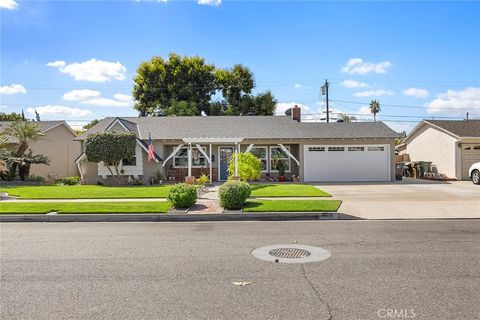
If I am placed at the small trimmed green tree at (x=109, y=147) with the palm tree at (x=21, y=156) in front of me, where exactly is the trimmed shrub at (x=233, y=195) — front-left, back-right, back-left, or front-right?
back-left

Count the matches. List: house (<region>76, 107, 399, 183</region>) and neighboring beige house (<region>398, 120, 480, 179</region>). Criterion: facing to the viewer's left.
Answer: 0

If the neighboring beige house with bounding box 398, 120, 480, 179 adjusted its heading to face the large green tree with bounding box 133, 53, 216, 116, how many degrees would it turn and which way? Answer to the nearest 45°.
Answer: approximately 135° to its right

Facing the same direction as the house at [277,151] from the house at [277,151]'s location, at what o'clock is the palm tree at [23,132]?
The palm tree is roughly at 3 o'clock from the house.

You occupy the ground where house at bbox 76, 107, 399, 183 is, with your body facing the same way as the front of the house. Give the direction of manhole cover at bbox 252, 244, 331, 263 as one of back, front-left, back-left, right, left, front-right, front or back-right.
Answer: front

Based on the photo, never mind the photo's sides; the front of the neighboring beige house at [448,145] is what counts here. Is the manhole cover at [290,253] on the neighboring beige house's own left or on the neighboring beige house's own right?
on the neighboring beige house's own right

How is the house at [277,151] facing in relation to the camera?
toward the camera

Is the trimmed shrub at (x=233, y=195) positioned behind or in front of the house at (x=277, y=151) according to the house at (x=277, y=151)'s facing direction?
in front

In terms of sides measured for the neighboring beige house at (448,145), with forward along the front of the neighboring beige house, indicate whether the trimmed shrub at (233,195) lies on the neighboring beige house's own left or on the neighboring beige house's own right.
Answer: on the neighboring beige house's own right

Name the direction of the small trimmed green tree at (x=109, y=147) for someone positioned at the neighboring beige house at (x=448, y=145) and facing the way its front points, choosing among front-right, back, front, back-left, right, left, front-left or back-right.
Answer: right

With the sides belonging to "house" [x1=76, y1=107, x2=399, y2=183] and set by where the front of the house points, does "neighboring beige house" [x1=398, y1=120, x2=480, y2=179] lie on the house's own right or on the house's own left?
on the house's own left

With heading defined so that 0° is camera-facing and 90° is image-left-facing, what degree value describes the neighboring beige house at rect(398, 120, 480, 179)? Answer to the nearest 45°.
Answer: approximately 315°

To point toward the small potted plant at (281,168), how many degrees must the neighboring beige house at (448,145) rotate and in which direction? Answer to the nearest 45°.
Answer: approximately 90° to its right

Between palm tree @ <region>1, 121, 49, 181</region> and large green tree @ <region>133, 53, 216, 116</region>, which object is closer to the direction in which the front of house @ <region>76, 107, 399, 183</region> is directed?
the palm tree

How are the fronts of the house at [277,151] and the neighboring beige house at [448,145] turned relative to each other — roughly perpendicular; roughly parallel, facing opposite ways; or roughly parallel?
roughly parallel

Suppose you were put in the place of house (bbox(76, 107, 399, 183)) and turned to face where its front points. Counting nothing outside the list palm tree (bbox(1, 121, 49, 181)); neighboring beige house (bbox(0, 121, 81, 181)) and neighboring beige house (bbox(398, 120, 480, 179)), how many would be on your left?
1

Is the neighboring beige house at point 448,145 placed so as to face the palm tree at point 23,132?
no

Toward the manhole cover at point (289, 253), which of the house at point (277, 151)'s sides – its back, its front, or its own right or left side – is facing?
front
